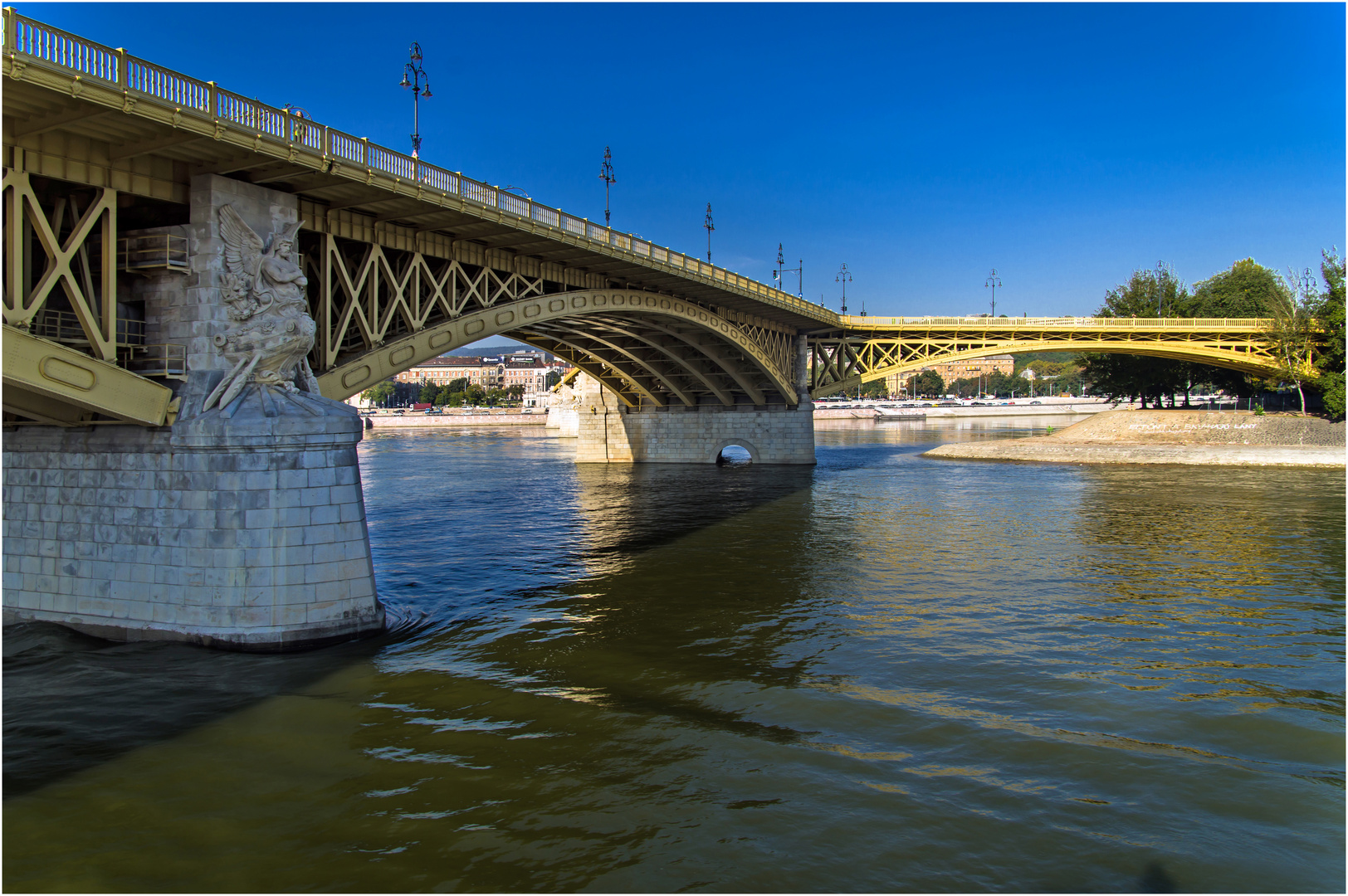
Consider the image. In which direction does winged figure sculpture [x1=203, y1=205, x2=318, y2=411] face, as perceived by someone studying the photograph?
facing the viewer and to the right of the viewer
